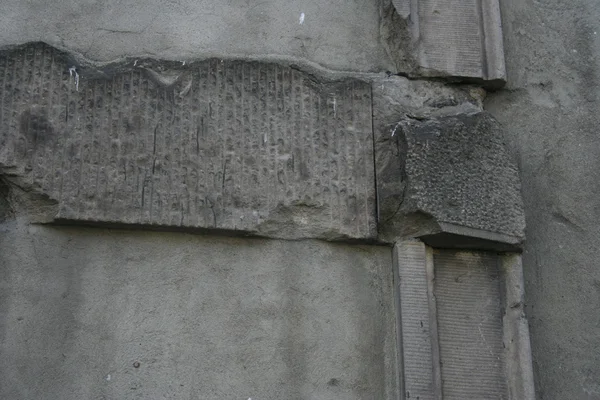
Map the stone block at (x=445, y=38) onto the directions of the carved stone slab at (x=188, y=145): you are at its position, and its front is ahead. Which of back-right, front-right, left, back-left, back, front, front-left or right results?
left

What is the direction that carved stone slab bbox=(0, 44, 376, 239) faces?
toward the camera

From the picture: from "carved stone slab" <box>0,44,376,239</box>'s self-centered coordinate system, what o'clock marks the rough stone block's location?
The rough stone block is roughly at 9 o'clock from the carved stone slab.
